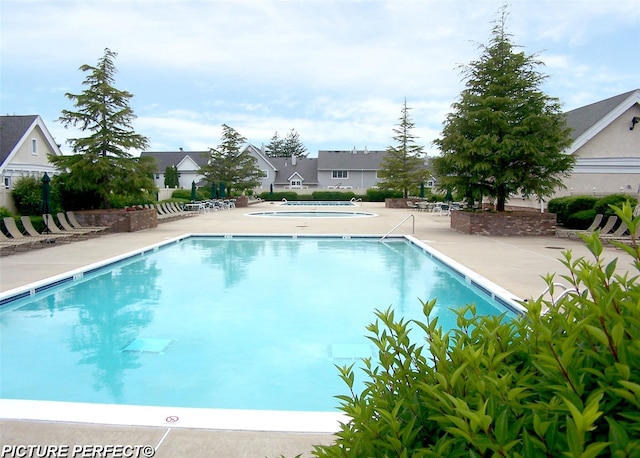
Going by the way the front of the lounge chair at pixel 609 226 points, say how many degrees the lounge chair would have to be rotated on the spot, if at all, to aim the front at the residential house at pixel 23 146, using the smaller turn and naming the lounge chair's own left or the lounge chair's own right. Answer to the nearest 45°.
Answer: approximately 45° to the lounge chair's own right

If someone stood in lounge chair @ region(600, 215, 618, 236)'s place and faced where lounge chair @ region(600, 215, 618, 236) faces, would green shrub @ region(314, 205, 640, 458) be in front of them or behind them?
in front

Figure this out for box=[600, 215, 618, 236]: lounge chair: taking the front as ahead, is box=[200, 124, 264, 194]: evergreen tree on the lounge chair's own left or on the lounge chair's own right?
on the lounge chair's own right

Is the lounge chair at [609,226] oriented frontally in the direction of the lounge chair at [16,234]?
yes

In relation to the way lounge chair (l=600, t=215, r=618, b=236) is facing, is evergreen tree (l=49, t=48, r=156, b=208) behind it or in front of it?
in front

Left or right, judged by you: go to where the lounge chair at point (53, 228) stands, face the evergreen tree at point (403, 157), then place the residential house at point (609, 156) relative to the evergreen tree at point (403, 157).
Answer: right

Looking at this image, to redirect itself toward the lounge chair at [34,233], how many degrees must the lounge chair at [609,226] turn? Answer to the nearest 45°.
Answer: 0° — it already faces it

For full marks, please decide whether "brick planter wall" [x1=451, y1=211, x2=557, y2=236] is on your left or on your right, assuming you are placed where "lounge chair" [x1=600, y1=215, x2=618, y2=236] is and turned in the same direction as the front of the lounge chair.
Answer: on your right

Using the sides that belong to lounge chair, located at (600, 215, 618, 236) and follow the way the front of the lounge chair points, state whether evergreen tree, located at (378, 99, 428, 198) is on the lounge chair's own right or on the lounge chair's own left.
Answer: on the lounge chair's own right

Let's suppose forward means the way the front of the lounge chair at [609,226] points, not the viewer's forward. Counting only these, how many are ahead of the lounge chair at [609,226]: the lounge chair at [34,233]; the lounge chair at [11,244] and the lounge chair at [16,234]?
3

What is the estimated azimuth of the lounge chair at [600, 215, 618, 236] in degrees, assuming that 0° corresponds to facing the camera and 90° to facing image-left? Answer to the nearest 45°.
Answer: approximately 45°

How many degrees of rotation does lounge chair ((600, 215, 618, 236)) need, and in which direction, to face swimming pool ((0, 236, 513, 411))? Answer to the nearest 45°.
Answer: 0° — it already faces it
